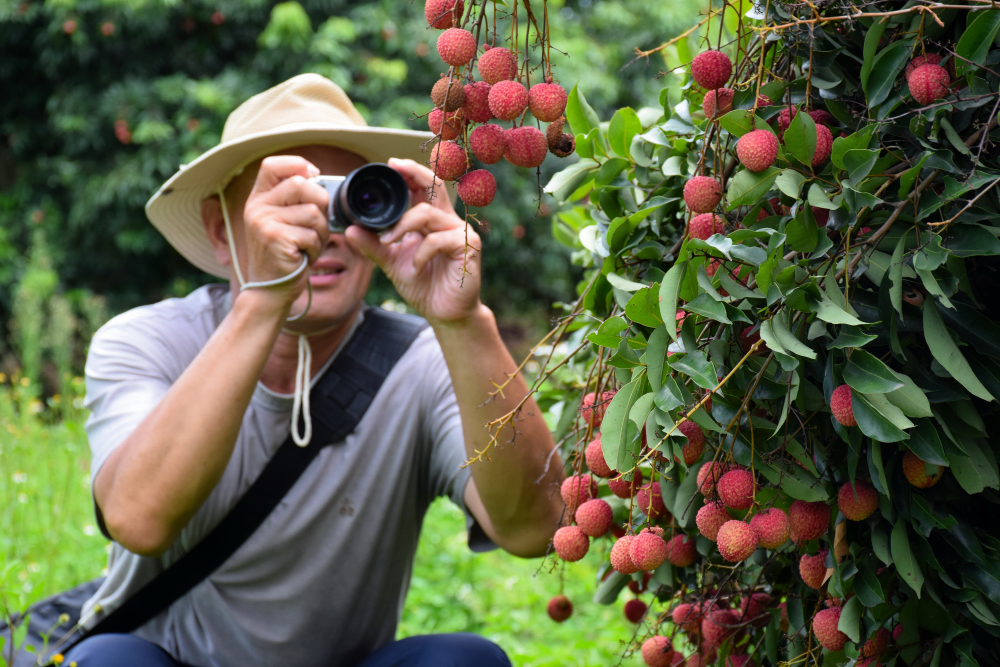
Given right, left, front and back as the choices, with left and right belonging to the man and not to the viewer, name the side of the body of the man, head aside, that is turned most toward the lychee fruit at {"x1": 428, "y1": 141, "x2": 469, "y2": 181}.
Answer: front

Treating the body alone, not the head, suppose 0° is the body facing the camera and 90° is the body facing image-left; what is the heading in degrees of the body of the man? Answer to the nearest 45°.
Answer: approximately 0°

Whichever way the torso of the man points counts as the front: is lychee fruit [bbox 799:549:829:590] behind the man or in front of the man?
in front

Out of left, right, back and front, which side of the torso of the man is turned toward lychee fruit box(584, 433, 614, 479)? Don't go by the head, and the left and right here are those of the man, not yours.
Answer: front

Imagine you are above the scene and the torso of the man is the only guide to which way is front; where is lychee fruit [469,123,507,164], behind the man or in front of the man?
in front
